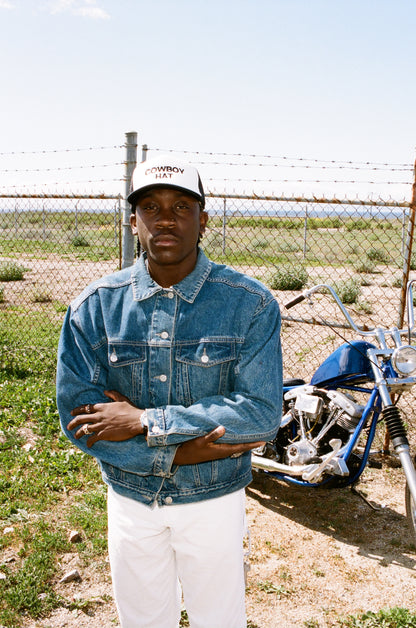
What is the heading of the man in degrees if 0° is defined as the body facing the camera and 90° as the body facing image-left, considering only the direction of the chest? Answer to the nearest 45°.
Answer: approximately 0°

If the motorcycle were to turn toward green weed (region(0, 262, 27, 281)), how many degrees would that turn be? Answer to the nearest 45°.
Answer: approximately 180°

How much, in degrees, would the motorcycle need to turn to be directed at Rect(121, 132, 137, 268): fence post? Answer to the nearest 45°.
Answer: approximately 180°

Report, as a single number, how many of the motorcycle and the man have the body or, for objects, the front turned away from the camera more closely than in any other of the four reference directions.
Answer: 0

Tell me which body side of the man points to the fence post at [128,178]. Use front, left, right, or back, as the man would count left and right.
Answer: back

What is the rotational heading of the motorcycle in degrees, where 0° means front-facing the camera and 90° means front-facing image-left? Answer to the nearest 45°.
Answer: approximately 315°

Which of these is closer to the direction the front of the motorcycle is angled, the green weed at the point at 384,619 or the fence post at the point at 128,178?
the green weed

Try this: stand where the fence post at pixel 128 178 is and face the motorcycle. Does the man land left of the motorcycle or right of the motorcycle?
right
